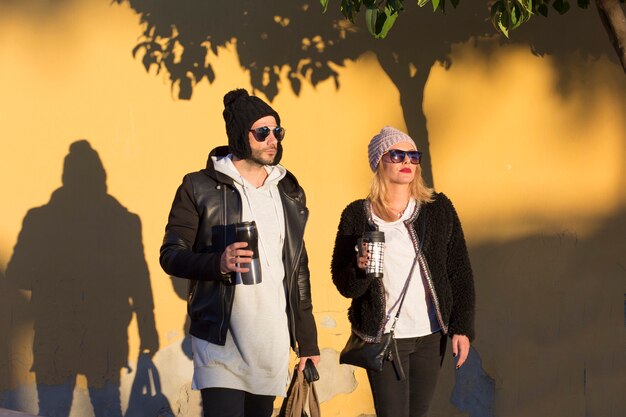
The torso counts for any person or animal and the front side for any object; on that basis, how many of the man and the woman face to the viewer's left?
0

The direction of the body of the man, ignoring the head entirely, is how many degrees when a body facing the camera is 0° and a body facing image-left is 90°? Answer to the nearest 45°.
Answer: approximately 315°

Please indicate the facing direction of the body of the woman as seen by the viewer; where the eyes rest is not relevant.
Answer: toward the camera

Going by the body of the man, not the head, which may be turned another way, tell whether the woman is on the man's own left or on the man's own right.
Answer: on the man's own left

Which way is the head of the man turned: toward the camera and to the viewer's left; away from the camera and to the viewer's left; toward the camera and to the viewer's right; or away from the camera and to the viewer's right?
toward the camera and to the viewer's right
